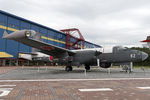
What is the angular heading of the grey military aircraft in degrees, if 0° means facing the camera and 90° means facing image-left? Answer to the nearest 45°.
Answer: approximately 315°
